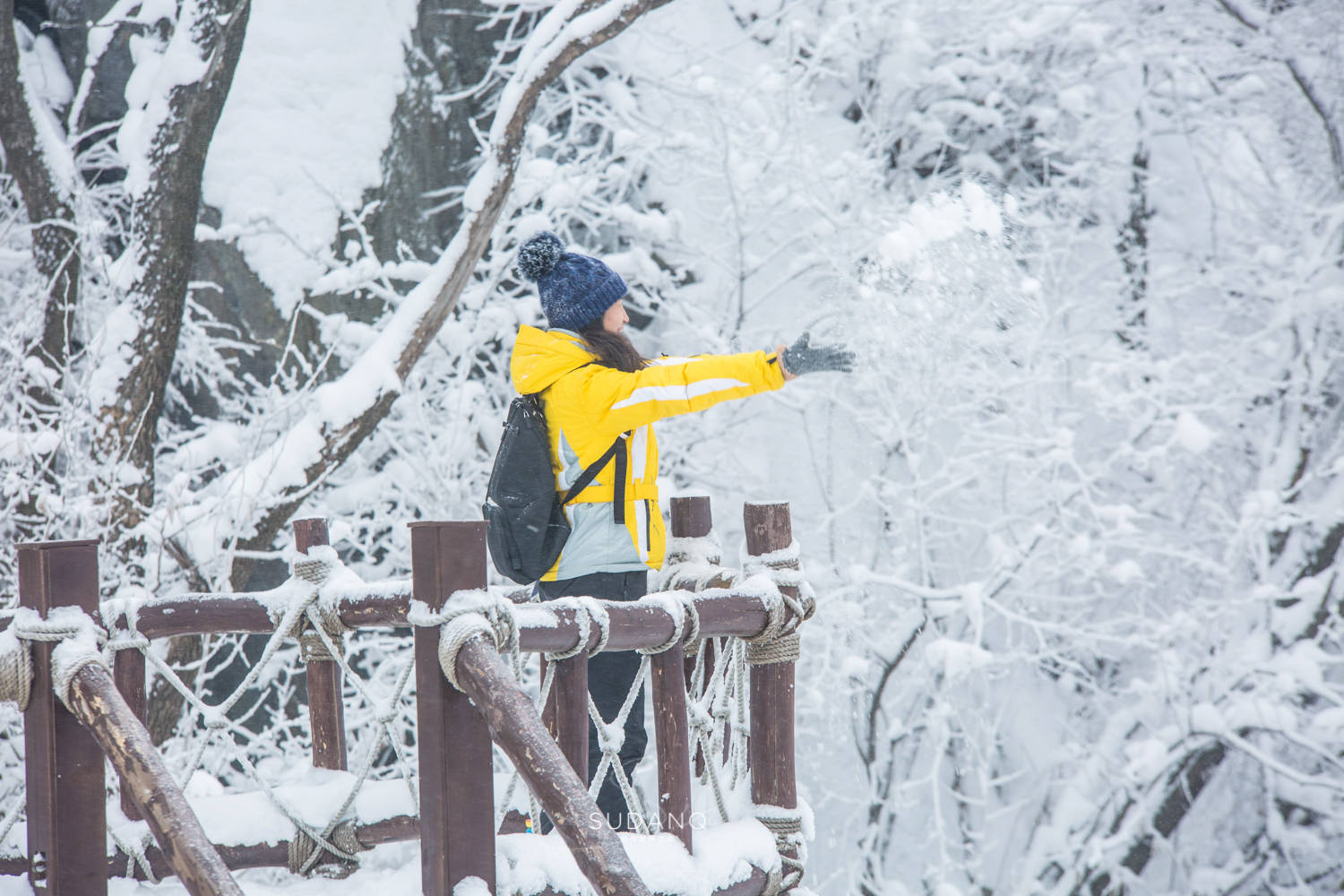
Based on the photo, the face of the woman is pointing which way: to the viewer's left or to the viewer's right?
to the viewer's right

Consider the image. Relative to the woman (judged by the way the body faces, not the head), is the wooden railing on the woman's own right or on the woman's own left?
on the woman's own right

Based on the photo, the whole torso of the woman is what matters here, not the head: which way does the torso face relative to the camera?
to the viewer's right
